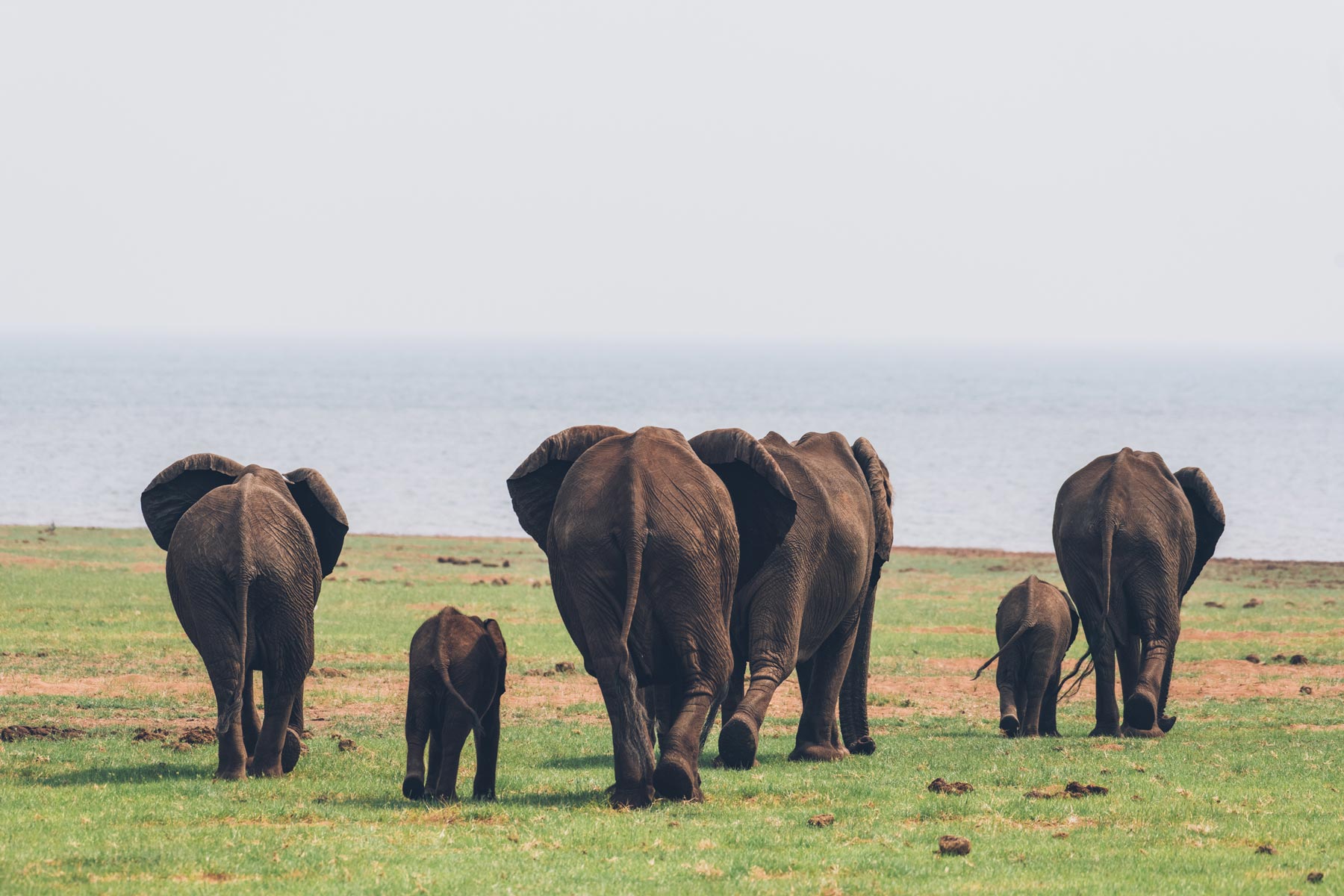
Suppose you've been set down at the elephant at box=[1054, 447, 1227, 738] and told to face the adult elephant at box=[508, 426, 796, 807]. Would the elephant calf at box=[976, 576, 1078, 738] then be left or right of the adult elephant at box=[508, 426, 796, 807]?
right

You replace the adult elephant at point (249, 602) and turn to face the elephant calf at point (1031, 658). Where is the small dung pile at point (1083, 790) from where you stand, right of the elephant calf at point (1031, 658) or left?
right

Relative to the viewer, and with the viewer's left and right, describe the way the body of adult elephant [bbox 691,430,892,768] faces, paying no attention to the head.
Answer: facing away from the viewer and to the right of the viewer

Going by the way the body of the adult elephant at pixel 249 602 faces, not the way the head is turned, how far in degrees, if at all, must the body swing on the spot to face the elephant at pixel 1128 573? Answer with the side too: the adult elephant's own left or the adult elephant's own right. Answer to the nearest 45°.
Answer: approximately 90° to the adult elephant's own right

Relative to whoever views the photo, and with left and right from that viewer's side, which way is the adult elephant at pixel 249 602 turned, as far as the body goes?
facing away from the viewer

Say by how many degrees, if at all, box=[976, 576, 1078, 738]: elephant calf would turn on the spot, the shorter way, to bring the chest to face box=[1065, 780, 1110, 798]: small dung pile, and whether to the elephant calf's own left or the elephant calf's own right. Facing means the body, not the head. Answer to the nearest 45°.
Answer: approximately 180°

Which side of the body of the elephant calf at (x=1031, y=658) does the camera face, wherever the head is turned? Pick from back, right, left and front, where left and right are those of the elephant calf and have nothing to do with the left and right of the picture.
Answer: back

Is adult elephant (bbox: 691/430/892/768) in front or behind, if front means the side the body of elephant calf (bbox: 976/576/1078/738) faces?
behind

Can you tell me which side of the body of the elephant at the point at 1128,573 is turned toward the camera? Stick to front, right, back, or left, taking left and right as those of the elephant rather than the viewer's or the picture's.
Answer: back

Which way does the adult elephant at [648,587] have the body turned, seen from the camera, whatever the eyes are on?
away from the camera

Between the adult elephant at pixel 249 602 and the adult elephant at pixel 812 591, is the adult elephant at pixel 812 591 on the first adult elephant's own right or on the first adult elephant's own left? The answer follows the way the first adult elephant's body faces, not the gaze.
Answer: on the first adult elephant's own right

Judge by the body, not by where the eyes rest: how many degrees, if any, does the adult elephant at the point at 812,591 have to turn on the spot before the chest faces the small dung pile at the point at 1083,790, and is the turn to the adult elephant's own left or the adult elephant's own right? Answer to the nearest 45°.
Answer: approximately 90° to the adult elephant's own right
